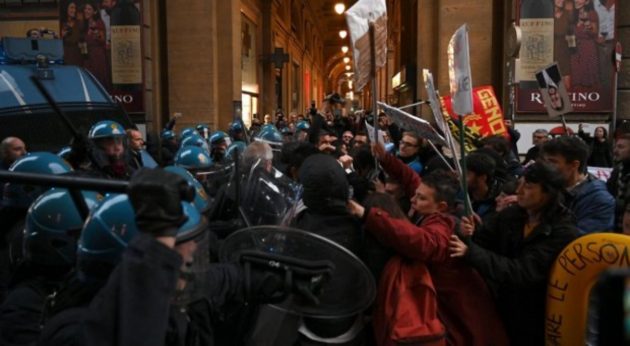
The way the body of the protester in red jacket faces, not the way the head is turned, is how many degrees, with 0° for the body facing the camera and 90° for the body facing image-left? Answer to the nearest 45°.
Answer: approximately 90°

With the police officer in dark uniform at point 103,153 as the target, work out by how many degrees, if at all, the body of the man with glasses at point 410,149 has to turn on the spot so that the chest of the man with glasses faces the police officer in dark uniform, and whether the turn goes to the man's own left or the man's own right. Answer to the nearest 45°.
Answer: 0° — they already face them

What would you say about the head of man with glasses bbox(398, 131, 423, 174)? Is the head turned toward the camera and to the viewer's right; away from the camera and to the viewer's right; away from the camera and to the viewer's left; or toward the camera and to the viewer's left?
toward the camera and to the viewer's left

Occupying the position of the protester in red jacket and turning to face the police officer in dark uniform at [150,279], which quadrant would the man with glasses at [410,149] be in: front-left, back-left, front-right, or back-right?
back-right

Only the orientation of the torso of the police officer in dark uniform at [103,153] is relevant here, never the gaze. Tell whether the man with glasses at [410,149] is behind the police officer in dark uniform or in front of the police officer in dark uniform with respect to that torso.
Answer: in front

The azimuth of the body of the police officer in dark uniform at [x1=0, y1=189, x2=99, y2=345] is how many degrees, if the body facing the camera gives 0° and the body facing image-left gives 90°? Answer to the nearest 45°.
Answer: approximately 270°

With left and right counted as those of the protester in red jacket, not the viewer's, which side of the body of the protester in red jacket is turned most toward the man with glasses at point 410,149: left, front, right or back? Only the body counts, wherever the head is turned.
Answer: right

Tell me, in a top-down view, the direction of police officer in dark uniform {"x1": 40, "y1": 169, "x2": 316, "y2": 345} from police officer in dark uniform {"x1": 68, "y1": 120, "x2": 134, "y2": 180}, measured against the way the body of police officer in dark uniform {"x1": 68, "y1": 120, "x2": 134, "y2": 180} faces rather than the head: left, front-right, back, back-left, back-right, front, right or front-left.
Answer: front-right

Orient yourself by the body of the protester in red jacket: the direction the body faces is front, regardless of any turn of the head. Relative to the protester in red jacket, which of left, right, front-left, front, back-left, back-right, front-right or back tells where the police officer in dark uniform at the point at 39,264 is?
front-left

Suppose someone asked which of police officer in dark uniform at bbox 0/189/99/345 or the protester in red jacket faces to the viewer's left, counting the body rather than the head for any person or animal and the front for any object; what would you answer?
the protester in red jacket

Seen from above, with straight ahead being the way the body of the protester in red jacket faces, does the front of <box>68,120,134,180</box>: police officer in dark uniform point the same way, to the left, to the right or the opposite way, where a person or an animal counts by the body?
the opposite way

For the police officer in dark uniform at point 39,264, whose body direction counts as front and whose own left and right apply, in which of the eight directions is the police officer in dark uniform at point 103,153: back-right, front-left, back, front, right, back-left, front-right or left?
left

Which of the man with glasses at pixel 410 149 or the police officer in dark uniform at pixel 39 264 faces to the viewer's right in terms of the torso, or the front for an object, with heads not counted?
the police officer in dark uniform

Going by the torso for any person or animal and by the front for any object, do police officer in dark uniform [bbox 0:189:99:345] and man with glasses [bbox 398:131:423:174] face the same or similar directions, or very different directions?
very different directions
